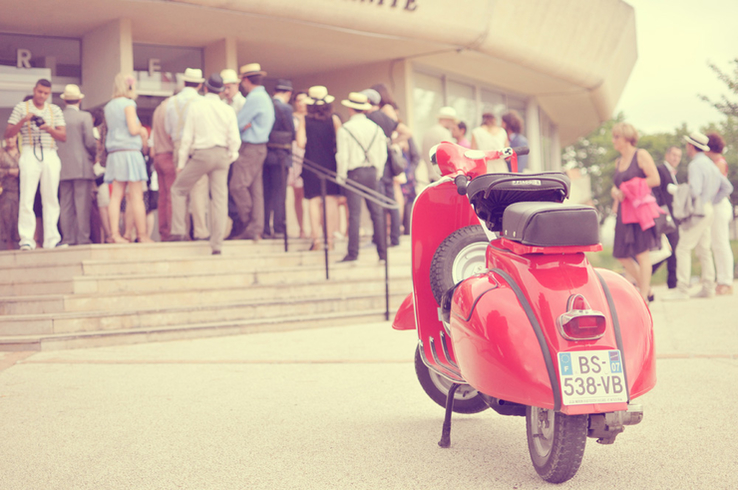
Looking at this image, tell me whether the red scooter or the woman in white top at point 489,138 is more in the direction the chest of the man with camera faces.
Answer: the red scooter

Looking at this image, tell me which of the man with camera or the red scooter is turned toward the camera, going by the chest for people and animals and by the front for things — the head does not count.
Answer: the man with camera

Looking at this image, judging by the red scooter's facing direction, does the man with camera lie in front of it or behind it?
in front

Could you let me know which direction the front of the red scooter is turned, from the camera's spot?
facing away from the viewer and to the left of the viewer

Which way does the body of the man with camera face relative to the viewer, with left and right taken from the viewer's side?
facing the viewer

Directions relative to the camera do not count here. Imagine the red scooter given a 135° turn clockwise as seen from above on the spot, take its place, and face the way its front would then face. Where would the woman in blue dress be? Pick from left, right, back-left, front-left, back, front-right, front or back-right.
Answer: back-left

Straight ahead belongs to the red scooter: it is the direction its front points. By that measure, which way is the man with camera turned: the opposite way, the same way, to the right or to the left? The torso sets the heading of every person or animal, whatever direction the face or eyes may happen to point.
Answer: the opposite way

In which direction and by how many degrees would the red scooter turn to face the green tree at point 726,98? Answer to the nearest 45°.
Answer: approximately 45° to its right
